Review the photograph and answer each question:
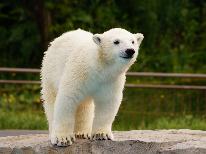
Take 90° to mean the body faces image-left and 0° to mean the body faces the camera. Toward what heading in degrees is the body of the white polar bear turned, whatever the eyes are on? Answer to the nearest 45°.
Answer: approximately 315°
